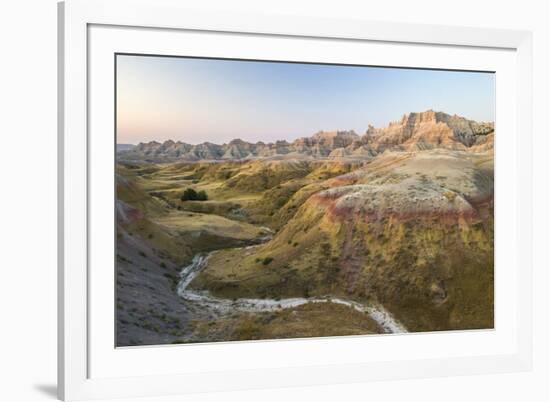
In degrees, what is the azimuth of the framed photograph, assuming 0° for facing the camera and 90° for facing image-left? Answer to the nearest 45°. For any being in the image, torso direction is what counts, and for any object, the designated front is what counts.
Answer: approximately 315°
